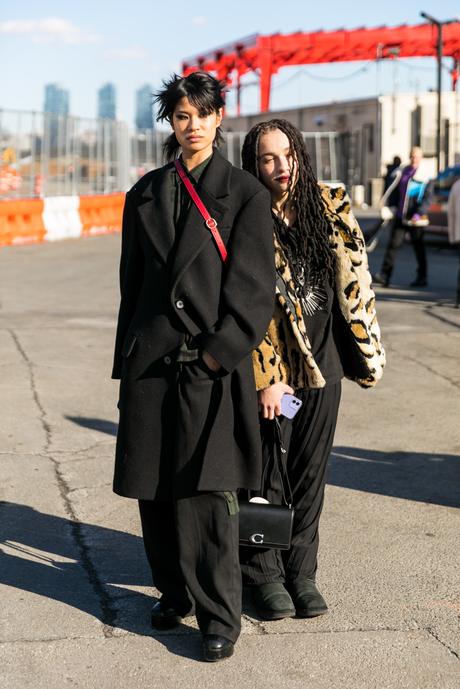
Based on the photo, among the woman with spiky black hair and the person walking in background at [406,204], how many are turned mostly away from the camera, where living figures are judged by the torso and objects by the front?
0

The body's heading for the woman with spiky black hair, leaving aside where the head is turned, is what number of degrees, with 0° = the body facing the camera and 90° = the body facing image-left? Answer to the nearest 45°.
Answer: approximately 0°

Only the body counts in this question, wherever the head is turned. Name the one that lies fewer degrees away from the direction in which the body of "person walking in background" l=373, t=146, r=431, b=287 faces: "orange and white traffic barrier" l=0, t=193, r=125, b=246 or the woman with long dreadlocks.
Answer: the woman with long dreadlocks

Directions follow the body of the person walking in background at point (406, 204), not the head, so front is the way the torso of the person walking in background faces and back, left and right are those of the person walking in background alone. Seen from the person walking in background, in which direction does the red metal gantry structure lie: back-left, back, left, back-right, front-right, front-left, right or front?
back-right

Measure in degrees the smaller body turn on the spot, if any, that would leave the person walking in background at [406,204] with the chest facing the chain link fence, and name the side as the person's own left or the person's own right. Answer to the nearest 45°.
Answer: approximately 90° to the person's own right

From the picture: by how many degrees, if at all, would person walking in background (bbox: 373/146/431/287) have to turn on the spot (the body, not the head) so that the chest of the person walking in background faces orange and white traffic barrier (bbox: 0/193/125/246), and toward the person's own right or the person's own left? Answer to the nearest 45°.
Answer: approximately 90° to the person's own right

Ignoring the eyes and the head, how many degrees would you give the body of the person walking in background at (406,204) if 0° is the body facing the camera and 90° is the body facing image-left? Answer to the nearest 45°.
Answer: approximately 45°

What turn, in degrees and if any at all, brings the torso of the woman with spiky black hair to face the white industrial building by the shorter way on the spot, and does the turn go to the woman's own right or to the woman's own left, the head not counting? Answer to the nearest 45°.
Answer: approximately 180°

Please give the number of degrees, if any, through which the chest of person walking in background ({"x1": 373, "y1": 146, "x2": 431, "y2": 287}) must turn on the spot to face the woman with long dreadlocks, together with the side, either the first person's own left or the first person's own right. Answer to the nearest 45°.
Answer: approximately 45° to the first person's own left

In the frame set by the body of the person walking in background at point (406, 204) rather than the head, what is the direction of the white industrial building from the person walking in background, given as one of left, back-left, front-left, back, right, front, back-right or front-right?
back-right

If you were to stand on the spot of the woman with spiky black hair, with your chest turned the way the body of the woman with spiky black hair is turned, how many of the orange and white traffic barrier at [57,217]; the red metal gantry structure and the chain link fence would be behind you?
3

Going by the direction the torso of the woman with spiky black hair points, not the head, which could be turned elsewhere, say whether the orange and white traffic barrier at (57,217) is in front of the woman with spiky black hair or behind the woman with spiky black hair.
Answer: behind
